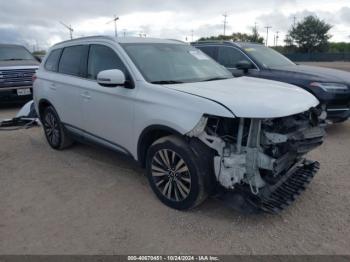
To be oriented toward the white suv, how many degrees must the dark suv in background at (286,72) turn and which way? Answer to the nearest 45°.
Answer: approximately 45° to its right

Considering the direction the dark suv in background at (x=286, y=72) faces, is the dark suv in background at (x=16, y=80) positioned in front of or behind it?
behind

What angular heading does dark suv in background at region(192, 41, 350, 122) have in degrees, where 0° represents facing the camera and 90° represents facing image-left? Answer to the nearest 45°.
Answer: approximately 315°

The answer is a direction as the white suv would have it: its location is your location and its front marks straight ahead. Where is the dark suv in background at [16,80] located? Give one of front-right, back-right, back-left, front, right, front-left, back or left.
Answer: back

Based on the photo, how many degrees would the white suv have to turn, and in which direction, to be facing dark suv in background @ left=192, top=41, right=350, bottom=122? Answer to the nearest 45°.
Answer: approximately 90° to its left

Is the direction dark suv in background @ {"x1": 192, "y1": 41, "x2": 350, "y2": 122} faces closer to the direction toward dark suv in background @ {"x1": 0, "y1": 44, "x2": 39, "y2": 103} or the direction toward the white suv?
the white suv

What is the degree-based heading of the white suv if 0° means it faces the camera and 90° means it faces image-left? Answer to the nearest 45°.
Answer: approximately 315°
